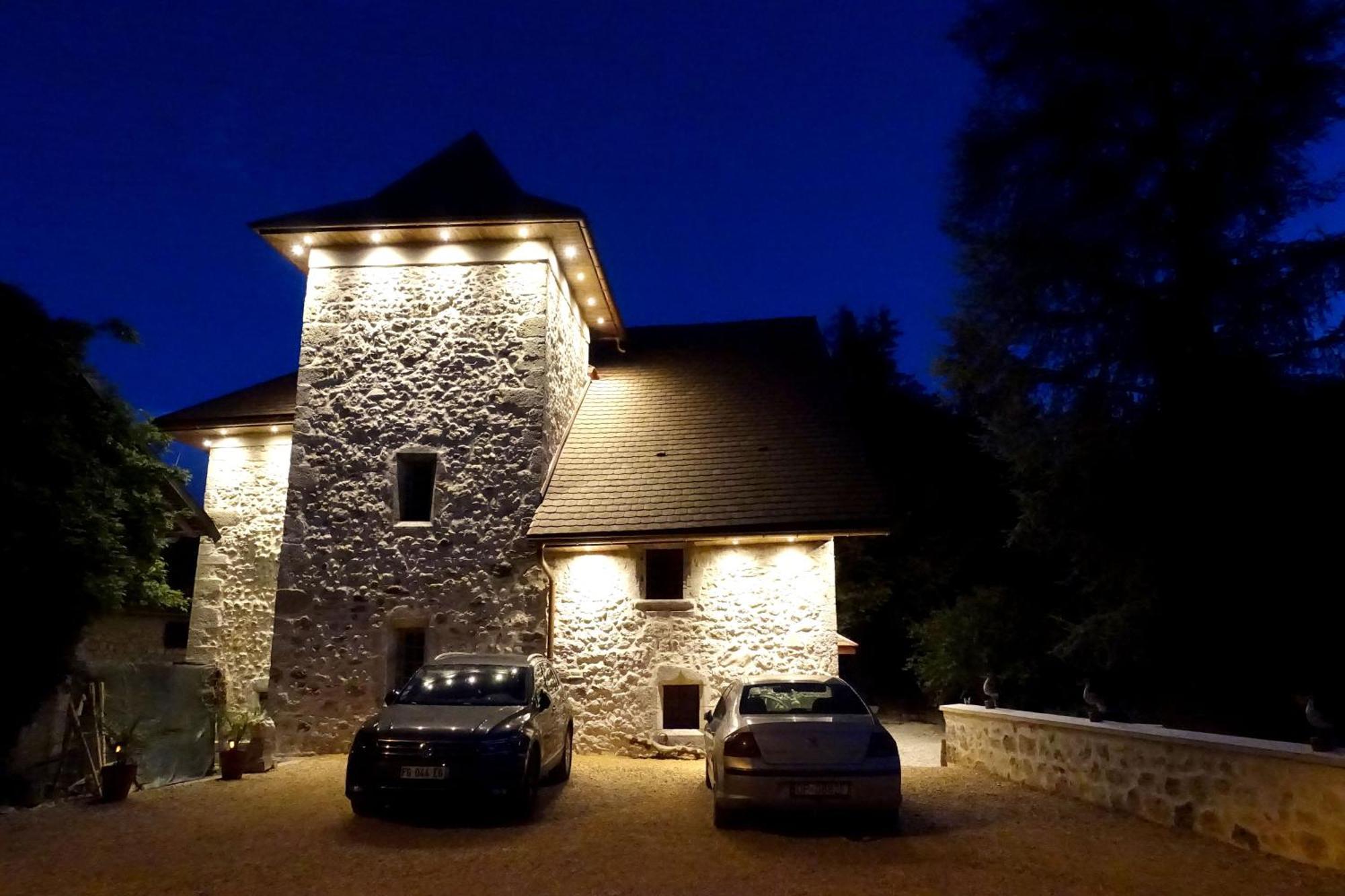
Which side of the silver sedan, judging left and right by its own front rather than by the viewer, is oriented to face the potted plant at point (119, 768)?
left

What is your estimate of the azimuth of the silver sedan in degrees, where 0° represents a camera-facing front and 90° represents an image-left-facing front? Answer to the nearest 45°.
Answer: approximately 180°

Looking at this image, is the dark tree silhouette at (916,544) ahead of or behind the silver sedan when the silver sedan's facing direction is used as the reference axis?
ahead

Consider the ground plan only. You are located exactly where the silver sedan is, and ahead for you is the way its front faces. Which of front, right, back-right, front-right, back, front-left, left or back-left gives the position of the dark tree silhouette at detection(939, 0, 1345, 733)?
front-right

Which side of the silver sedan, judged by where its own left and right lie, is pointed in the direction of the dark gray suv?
left

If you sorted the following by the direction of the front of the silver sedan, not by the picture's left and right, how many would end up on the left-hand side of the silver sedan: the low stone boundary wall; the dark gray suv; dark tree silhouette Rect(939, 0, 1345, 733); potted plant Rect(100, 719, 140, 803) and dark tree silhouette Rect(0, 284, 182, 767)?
3

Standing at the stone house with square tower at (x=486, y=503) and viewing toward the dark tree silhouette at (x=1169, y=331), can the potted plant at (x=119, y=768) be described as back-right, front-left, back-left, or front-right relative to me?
back-right

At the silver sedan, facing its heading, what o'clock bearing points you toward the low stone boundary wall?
The low stone boundary wall is roughly at 3 o'clock from the silver sedan.
